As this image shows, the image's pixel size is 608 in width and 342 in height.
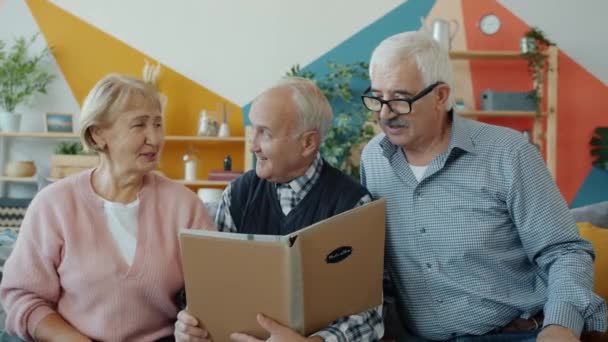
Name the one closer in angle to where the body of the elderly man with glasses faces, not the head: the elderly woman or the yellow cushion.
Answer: the elderly woman

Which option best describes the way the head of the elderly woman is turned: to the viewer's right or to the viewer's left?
to the viewer's right

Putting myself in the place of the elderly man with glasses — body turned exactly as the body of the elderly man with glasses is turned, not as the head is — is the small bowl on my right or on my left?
on my right

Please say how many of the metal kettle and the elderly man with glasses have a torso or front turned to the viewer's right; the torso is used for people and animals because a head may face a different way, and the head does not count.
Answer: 0

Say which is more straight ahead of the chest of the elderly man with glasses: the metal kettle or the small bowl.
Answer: the small bowl

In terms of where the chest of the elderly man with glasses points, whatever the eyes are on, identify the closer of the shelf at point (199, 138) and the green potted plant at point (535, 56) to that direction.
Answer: the shelf

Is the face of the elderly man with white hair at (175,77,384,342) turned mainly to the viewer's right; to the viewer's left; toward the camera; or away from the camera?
to the viewer's left

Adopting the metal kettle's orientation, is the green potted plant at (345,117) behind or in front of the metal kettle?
in front

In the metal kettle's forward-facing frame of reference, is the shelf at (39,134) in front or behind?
in front
